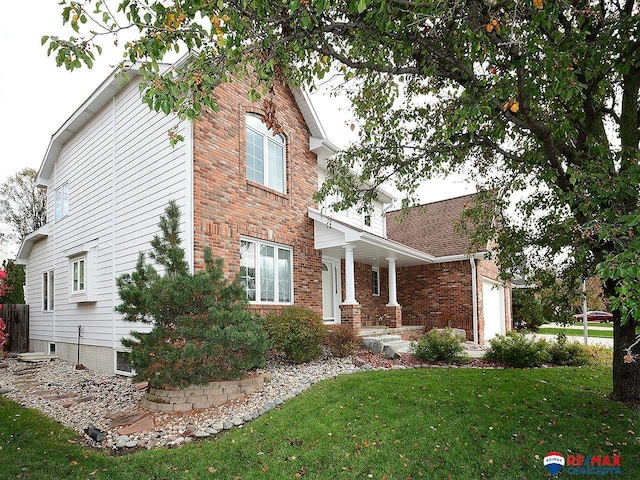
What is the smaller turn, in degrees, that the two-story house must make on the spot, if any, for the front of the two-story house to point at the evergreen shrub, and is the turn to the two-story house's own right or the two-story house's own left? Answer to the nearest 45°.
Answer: approximately 45° to the two-story house's own right

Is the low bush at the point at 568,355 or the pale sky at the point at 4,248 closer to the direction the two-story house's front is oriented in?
the low bush

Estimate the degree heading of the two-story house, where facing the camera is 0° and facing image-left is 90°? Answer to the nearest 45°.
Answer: approximately 315°

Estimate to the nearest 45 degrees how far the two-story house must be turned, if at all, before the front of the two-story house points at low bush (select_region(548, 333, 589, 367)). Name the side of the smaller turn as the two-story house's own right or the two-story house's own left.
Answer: approximately 45° to the two-story house's own left

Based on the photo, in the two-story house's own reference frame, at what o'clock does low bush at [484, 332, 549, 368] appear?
The low bush is roughly at 11 o'clock from the two-story house.

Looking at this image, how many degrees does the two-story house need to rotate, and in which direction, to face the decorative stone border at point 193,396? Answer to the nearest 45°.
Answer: approximately 45° to its right
